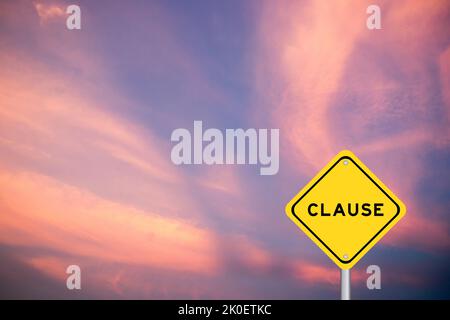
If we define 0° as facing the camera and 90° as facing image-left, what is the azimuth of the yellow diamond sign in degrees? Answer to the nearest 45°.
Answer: approximately 0°
